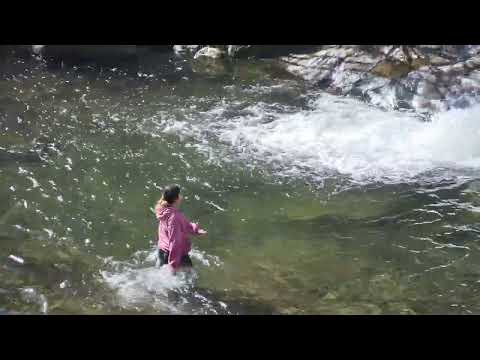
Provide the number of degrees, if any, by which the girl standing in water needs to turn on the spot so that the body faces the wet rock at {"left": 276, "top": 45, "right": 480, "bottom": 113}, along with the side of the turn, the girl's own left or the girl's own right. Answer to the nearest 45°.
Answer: approximately 45° to the girl's own left

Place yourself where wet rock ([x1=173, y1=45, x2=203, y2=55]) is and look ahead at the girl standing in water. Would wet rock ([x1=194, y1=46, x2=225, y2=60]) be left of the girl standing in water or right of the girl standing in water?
left

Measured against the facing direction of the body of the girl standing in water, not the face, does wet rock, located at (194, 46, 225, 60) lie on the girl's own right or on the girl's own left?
on the girl's own left

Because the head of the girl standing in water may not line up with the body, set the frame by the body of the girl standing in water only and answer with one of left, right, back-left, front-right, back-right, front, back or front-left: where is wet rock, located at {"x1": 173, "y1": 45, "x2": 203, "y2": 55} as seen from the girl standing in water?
left

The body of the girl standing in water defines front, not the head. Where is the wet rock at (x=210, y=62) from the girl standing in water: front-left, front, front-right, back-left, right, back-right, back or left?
left

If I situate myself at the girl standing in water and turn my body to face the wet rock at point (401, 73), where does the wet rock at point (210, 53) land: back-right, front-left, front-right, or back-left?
front-left

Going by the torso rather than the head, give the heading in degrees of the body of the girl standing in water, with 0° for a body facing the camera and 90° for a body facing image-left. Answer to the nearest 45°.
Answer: approximately 270°

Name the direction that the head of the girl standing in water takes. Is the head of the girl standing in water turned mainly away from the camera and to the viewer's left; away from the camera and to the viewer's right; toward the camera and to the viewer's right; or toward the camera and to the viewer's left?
away from the camera and to the viewer's right
